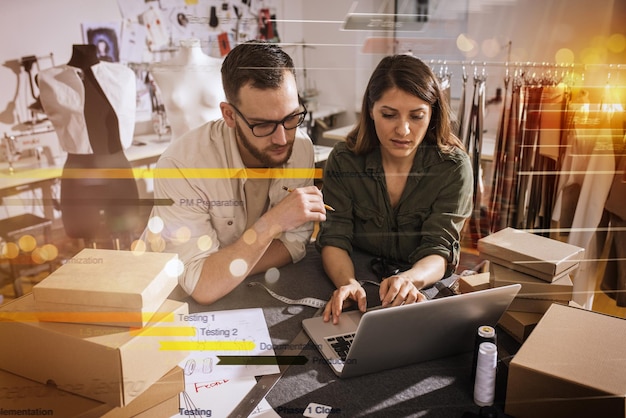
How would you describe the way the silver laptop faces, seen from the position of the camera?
facing away from the viewer and to the left of the viewer

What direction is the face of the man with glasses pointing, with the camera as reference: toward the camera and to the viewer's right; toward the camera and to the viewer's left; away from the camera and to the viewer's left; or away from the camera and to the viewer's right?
toward the camera and to the viewer's right

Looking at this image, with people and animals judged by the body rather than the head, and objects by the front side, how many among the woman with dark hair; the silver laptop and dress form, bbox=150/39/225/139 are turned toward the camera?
2

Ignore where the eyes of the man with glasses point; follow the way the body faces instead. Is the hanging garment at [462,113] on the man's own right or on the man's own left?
on the man's own left

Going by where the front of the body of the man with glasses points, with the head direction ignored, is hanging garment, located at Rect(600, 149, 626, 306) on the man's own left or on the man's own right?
on the man's own left

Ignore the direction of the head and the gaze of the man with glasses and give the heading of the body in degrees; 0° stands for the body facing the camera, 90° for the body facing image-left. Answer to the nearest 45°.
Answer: approximately 315°

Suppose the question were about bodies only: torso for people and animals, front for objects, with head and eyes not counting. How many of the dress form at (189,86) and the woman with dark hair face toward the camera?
2
